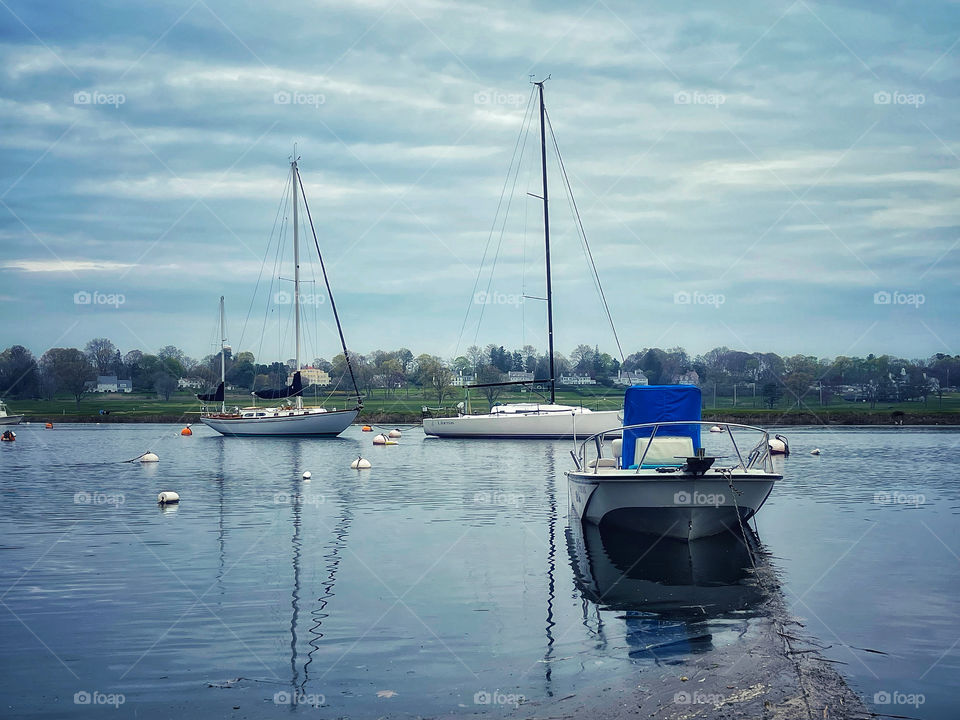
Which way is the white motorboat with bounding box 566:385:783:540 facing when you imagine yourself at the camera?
facing the viewer
